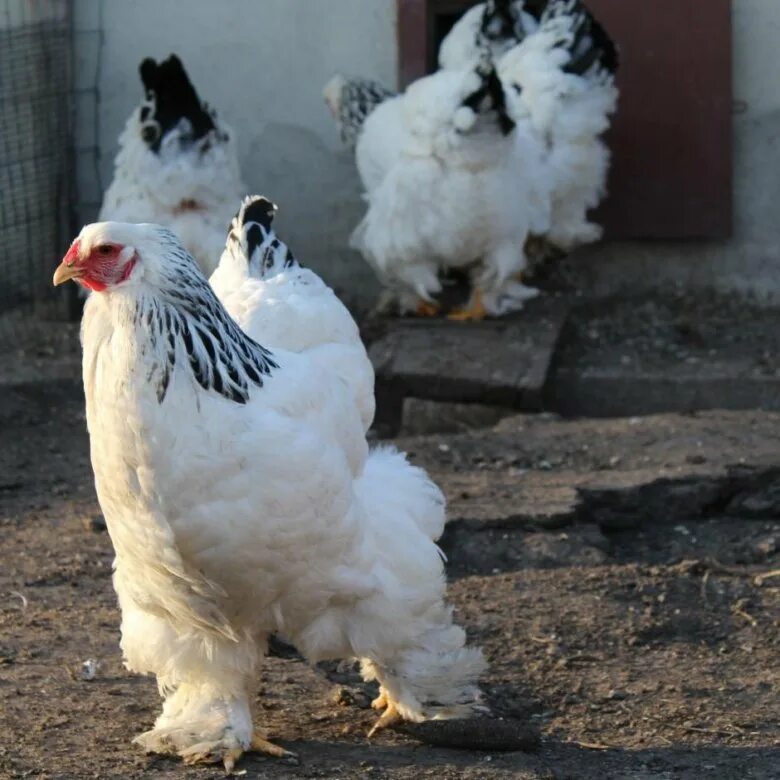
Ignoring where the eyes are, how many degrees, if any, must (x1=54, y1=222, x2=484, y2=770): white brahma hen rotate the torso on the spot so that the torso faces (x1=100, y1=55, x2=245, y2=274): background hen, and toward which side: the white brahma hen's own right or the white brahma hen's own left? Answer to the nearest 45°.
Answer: approximately 135° to the white brahma hen's own right

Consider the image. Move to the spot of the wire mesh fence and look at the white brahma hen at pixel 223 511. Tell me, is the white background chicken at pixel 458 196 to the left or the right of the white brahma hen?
left

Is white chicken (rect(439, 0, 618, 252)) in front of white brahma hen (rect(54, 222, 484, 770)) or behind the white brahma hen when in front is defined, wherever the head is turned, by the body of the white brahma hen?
behind

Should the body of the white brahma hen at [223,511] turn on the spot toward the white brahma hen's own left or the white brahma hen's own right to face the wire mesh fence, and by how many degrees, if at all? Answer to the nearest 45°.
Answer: approximately 135° to the white brahma hen's own right

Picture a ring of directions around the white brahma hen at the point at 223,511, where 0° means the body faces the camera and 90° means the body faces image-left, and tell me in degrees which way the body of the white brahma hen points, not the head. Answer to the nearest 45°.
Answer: approximately 45°

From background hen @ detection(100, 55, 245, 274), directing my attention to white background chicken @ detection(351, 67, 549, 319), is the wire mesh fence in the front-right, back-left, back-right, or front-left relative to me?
back-left
